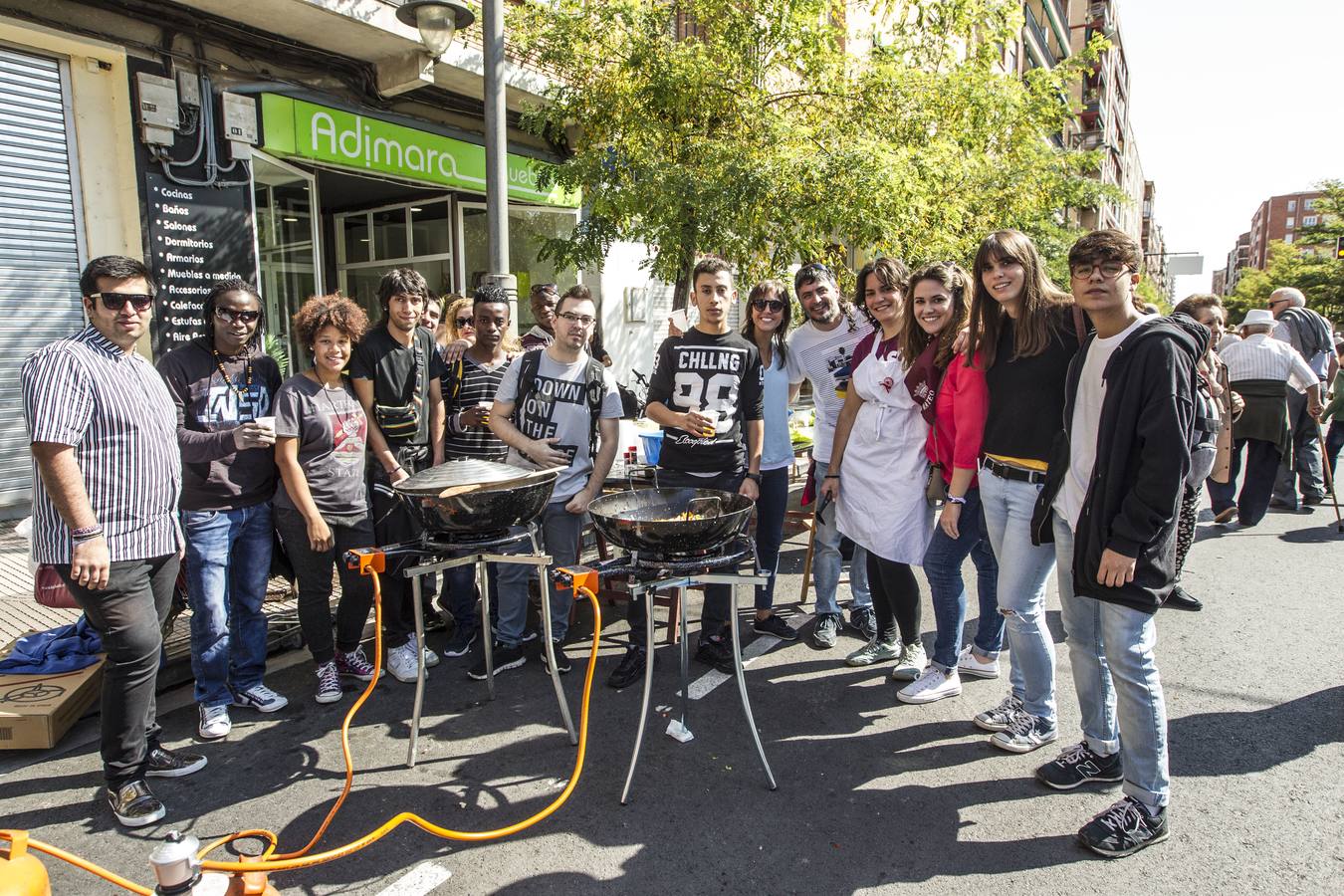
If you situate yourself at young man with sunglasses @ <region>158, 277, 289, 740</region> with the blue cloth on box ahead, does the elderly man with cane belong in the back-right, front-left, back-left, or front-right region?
back-right

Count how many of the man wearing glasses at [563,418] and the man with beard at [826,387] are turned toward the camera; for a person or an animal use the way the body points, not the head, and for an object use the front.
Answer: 2

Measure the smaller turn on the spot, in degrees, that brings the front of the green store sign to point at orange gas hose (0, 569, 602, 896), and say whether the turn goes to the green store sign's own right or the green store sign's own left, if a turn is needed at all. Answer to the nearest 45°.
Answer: approximately 45° to the green store sign's own right

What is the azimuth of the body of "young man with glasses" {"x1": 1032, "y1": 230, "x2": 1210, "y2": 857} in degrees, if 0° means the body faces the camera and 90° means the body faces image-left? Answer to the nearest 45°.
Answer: approximately 45°

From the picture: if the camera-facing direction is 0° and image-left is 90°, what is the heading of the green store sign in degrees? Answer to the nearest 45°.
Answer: approximately 315°

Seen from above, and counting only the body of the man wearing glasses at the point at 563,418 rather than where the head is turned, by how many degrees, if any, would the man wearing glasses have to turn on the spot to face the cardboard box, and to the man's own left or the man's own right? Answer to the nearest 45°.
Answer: approximately 90° to the man's own right

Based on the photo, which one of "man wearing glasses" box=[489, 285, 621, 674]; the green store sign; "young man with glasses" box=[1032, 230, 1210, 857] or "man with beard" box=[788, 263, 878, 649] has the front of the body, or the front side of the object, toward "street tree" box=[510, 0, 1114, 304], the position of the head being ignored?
the green store sign

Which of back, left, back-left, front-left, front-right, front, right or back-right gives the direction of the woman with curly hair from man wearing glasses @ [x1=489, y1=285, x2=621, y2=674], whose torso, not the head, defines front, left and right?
right
